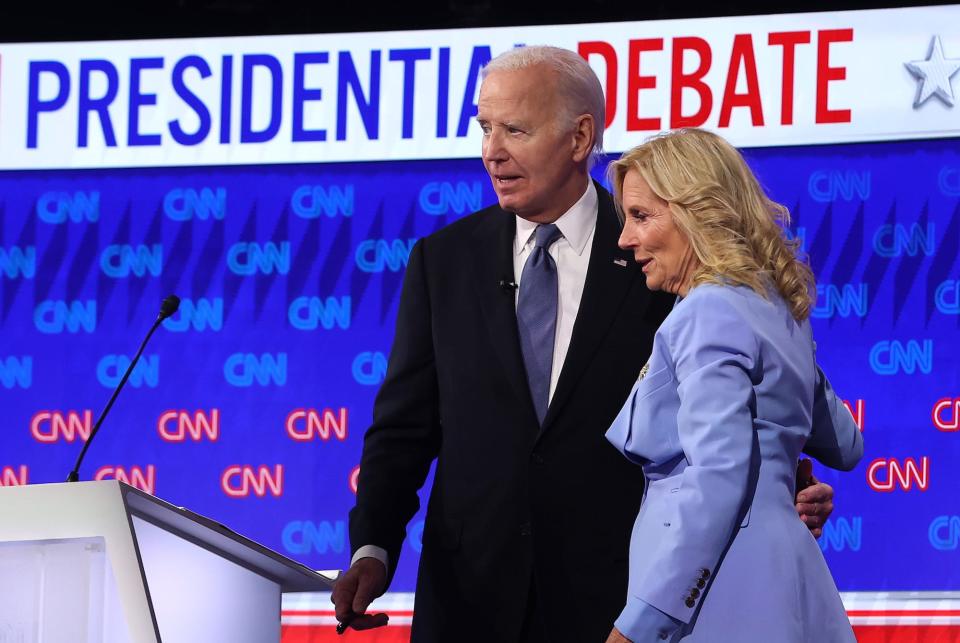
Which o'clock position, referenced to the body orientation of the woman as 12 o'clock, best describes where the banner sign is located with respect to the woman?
The banner sign is roughly at 2 o'clock from the woman.

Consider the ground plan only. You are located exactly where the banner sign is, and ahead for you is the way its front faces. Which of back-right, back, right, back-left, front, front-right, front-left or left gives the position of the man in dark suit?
front

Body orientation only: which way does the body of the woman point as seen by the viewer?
to the viewer's left

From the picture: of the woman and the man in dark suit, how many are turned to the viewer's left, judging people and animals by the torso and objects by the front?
1

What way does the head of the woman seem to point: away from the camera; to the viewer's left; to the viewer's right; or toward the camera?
to the viewer's left

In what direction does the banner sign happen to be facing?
toward the camera

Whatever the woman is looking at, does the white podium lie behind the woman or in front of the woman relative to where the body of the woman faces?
in front

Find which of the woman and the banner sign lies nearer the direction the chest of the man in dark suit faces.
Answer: the woman

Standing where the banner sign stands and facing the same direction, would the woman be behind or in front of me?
in front

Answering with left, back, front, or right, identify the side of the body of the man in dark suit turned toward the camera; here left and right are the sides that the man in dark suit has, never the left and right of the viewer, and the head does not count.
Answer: front

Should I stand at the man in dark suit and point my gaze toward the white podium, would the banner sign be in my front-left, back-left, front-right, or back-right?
back-right

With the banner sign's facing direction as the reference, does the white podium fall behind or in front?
in front

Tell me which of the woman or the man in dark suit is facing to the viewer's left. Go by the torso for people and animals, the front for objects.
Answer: the woman

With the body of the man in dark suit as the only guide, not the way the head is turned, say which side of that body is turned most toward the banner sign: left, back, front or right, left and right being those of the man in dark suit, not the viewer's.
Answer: back

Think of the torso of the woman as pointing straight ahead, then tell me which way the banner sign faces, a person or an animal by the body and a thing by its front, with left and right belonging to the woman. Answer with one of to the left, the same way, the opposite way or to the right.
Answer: to the left

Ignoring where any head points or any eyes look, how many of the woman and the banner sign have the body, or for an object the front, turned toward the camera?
1
